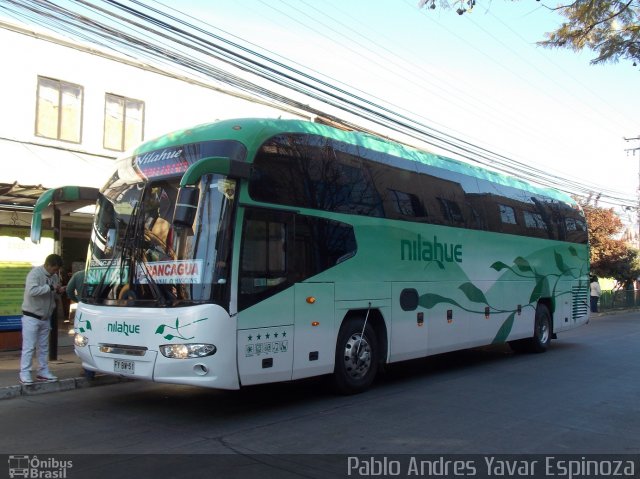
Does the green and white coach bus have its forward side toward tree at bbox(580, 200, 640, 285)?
no

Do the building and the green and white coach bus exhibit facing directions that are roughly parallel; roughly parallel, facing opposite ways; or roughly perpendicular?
roughly perpendicular

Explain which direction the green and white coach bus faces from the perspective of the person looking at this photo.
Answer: facing the viewer and to the left of the viewer

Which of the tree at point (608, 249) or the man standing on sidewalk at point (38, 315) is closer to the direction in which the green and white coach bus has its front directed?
the man standing on sidewalk

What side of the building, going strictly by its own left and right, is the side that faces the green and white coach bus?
front

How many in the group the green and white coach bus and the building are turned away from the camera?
0

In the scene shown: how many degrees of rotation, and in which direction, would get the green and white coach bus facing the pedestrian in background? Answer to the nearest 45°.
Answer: approximately 180°

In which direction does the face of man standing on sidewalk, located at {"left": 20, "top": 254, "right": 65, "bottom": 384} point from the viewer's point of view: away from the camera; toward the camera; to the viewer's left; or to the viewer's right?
to the viewer's right

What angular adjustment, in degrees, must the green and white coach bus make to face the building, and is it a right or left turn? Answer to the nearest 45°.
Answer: approximately 90° to its right

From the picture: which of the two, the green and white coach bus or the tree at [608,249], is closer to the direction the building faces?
the green and white coach bus

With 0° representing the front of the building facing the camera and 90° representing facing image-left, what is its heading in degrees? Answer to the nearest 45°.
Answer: approximately 315°

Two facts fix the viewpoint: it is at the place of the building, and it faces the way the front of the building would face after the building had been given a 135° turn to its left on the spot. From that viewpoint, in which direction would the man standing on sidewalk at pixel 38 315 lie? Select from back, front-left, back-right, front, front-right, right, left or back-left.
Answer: back

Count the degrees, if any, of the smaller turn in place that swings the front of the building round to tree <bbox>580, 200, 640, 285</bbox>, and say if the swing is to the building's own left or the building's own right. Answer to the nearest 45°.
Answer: approximately 90° to the building's own left
